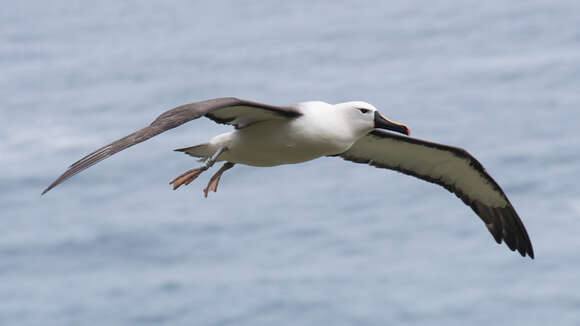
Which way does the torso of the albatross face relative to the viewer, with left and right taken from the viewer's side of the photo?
facing the viewer and to the right of the viewer
